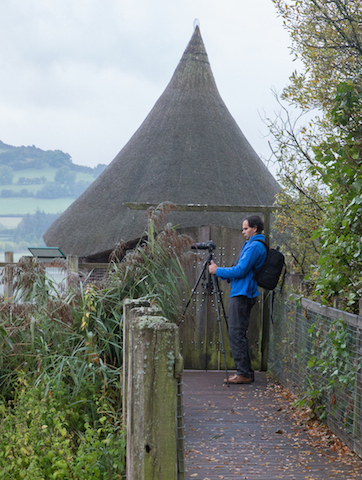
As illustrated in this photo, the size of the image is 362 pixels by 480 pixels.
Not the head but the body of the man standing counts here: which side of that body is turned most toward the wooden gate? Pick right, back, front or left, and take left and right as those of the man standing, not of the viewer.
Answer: right

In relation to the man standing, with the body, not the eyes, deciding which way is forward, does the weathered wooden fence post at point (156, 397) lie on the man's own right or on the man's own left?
on the man's own left

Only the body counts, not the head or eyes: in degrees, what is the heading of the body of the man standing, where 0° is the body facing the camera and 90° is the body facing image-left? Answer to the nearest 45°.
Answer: approximately 90°

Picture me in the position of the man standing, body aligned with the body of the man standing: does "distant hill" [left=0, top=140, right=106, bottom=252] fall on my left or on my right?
on my right

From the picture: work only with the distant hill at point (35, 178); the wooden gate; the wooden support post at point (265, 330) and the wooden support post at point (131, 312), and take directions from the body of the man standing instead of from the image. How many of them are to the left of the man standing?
1

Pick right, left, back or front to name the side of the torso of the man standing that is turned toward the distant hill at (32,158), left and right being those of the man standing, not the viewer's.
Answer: right
